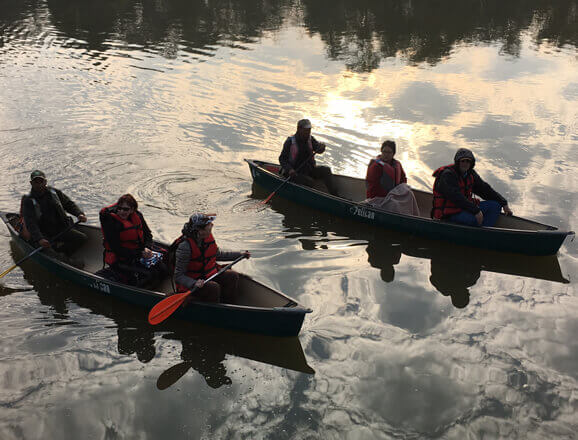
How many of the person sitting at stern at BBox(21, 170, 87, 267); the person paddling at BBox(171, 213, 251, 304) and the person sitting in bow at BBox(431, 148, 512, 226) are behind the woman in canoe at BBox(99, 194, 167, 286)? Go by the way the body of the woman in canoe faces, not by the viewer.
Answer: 1

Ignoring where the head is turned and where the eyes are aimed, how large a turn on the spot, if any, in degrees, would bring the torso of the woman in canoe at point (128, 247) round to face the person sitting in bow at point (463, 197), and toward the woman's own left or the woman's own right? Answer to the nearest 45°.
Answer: approximately 45° to the woman's own left

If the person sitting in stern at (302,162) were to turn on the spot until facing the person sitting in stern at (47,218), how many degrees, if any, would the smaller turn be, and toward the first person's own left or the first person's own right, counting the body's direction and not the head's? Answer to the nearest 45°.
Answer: approximately 90° to the first person's own right

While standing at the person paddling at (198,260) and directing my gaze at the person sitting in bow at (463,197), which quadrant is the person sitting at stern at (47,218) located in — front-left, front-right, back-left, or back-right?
back-left

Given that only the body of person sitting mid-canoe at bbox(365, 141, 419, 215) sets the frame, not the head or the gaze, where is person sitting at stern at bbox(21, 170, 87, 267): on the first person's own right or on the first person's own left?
on the first person's own right

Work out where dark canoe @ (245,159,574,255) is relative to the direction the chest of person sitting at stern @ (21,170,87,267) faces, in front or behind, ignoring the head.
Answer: in front

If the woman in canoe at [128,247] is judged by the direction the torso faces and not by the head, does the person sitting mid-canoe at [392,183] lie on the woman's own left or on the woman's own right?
on the woman's own left

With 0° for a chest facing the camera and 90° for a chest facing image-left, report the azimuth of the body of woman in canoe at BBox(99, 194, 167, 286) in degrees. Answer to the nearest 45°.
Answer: approximately 315°

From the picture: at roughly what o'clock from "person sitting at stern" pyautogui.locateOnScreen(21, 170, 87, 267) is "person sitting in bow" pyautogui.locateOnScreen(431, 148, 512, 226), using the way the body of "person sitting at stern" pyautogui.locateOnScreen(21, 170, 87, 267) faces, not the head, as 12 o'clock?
"person sitting in bow" pyautogui.locateOnScreen(431, 148, 512, 226) is roughly at 11 o'clock from "person sitting at stern" pyautogui.locateOnScreen(21, 170, 87, 267).
